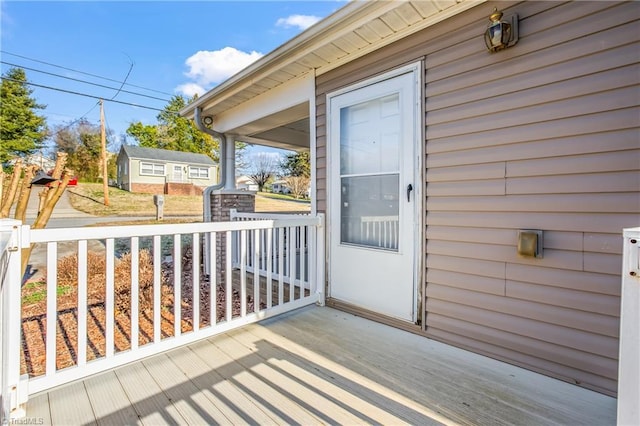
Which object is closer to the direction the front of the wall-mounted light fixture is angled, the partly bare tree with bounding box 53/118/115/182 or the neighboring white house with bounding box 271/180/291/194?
the partly bare tree

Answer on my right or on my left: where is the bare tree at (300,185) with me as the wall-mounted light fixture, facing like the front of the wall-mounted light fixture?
on my right

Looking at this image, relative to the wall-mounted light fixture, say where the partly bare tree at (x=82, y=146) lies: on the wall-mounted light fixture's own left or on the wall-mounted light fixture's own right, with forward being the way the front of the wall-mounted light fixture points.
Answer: on the wall-mounted light fixture's own right

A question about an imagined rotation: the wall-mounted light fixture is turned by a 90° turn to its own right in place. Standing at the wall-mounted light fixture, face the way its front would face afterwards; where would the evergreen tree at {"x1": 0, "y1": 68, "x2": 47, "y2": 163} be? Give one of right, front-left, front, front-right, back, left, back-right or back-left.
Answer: front-left

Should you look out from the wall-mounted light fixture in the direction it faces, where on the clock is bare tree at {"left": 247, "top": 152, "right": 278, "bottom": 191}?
The bare tree is roughly at 3 o'clock from the wall-mounted light fixture.

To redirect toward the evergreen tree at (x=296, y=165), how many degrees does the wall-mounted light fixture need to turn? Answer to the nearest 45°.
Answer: approximately 90° to its right

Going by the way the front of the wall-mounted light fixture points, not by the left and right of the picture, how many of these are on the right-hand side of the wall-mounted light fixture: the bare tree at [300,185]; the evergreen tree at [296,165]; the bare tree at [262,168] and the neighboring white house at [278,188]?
4

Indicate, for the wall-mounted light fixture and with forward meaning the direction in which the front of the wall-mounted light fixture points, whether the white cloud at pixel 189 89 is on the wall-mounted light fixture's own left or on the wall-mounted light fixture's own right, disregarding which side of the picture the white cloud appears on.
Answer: on the wall-mounted light fixture's own right

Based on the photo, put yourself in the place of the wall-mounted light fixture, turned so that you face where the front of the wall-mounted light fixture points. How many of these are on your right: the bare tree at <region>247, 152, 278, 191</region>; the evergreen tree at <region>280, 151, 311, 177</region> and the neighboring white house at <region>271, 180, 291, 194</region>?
3

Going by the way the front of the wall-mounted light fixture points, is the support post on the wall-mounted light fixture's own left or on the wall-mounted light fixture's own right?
on the wall-mounted light fixture's own right

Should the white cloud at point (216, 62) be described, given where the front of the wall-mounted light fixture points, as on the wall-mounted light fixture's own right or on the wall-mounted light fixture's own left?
on the wall-mounted light fixture's own right

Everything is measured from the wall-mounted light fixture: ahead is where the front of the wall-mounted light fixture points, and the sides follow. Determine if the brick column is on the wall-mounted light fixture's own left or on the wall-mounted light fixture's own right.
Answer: on the wall-mounted light fixture's own right

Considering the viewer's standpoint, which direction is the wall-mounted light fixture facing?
facing the viewer and to the left of the viewer
